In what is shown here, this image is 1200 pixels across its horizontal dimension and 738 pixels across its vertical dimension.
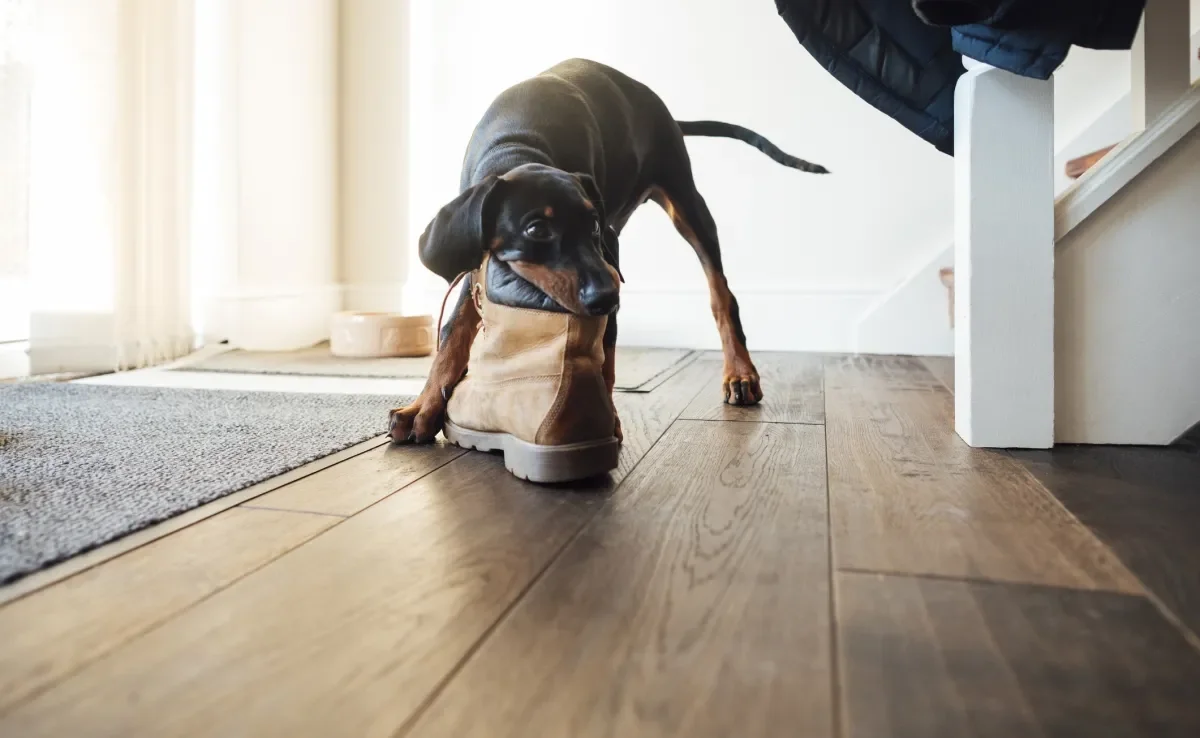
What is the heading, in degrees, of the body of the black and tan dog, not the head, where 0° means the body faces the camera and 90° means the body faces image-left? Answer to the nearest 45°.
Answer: approximately 45°

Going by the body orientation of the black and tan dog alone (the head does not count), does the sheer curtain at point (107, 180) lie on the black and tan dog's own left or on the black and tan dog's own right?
on the black and tan dog's own right

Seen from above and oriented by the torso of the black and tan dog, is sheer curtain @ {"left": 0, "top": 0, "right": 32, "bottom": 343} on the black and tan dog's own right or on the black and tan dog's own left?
on the black and tan dog's own right
